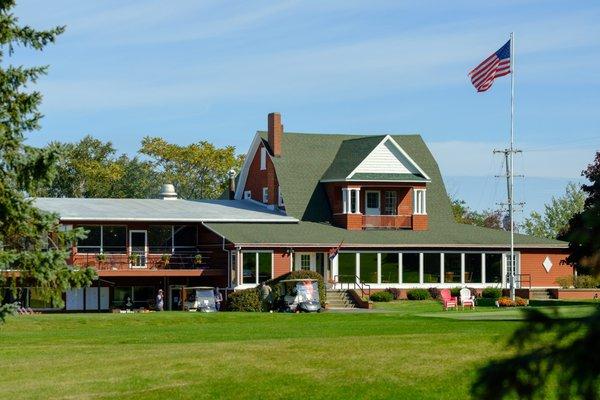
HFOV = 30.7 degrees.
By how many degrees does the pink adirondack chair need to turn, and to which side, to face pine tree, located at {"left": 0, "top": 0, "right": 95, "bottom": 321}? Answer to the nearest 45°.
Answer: approximately 45° to its right

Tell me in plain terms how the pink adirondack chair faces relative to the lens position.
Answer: facing the viewer and to the right of the viewer
